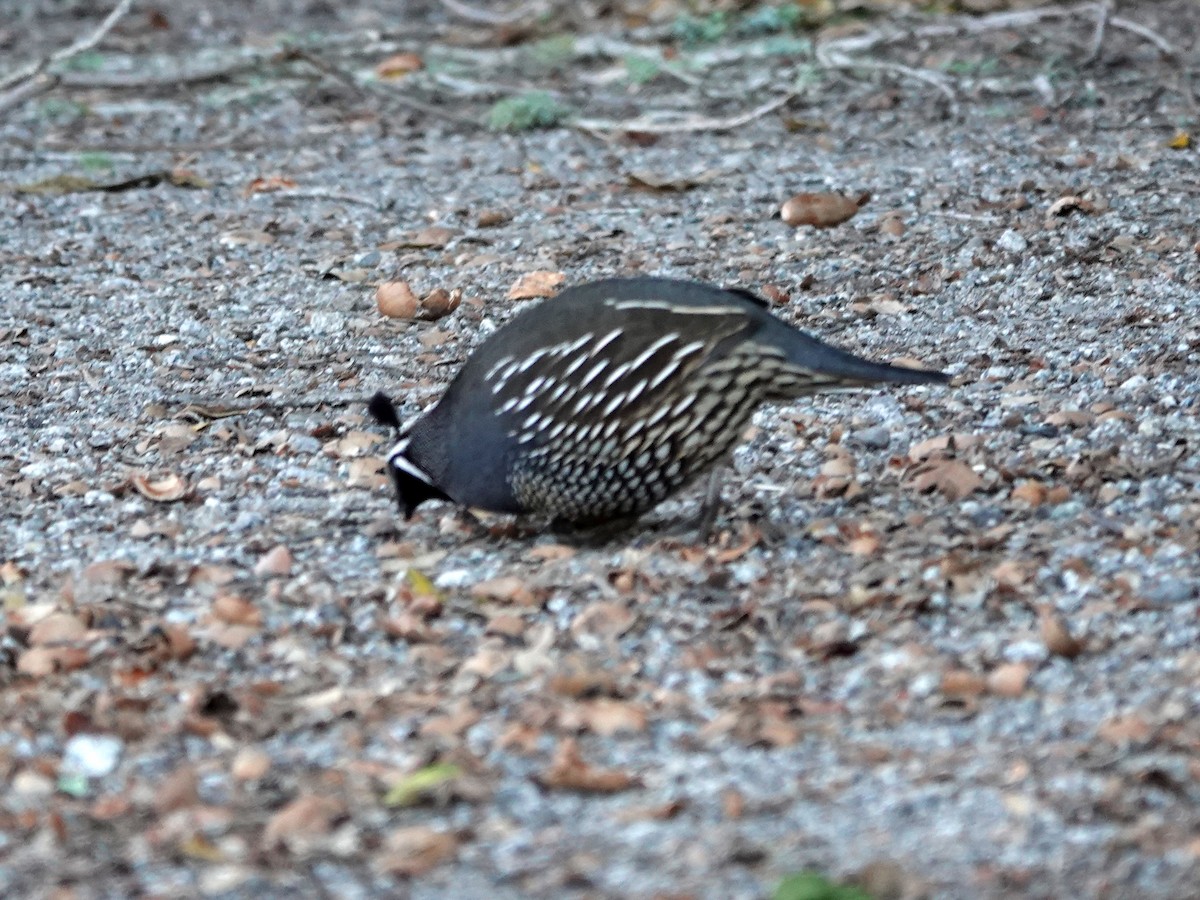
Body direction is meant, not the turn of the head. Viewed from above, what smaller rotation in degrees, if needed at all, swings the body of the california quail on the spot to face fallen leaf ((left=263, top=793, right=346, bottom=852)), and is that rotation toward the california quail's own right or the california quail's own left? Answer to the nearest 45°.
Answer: approximately 90° to the california quail's own left

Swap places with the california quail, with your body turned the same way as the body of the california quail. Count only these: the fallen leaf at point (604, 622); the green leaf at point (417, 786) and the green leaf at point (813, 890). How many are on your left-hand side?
3

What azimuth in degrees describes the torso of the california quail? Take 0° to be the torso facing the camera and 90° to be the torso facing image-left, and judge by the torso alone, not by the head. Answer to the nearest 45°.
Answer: approximately 90°

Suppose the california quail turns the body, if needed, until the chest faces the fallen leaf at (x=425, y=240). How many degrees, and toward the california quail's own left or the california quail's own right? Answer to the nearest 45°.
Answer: approximately 90° to the california quail's own right

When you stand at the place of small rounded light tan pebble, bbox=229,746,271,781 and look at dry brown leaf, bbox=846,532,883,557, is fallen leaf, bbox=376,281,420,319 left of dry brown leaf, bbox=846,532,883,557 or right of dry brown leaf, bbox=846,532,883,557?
left

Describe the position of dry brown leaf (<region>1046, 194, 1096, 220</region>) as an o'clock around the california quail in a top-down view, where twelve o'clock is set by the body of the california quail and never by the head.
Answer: The dry brown leaf is roughly at 4 o'clock from the california quail.

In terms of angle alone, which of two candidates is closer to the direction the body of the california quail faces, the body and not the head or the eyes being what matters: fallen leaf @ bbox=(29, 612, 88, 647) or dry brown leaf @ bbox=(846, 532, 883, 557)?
the fallen leaf

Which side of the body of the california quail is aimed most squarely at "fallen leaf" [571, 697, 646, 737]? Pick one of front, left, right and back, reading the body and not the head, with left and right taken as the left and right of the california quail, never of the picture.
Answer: left

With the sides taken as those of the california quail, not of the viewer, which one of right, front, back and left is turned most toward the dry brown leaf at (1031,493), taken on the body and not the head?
back

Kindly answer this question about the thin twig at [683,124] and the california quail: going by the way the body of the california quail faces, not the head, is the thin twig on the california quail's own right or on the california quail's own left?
on the california quail's own right

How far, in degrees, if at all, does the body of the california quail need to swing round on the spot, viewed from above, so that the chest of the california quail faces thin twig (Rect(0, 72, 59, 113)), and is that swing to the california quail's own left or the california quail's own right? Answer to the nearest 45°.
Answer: approximately 45° to the california quail's own right

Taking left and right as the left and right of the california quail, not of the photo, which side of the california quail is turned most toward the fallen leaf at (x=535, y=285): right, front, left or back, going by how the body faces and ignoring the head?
right

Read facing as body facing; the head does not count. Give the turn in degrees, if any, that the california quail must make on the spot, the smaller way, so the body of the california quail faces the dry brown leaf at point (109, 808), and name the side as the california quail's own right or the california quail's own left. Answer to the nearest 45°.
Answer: approximately 45° to the california quail's own left
